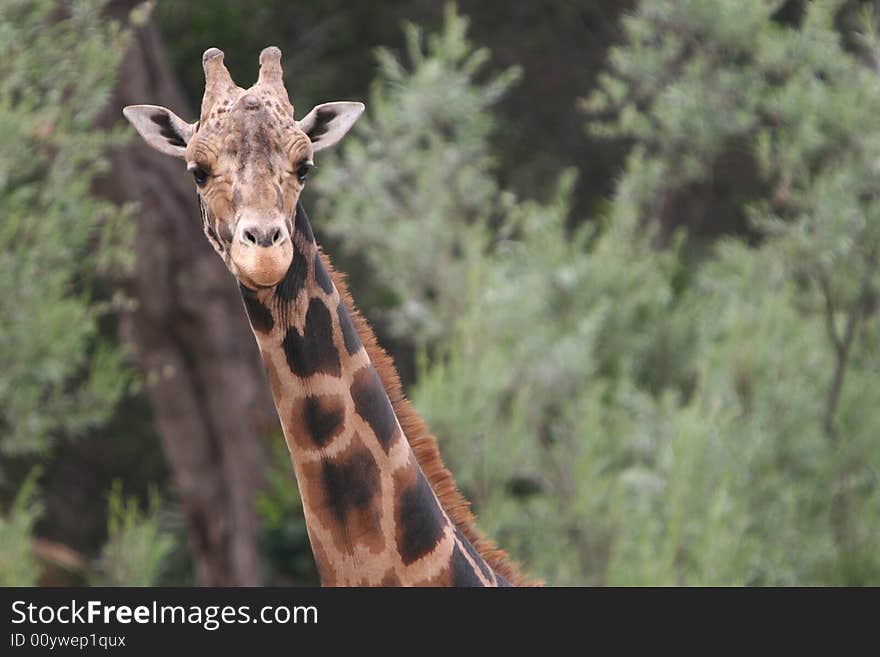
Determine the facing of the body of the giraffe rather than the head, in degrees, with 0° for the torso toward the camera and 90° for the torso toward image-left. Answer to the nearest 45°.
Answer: approximately 45°

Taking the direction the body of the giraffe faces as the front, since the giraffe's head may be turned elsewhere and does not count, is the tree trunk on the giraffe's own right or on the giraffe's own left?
on the giraffe's own right
